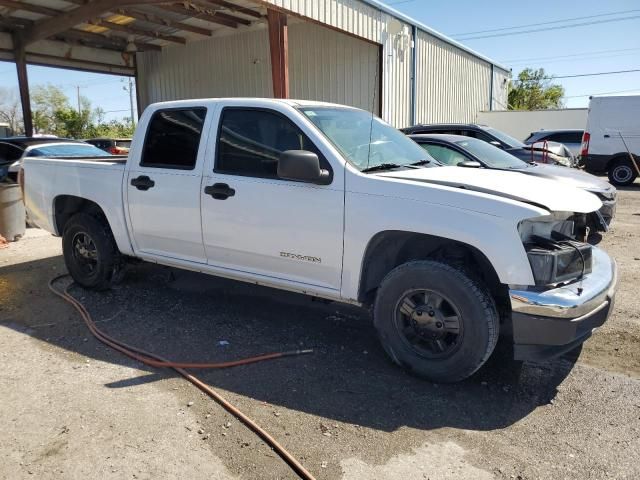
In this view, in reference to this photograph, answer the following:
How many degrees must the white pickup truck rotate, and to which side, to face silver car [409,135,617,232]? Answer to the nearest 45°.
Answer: approximately 90° to its left

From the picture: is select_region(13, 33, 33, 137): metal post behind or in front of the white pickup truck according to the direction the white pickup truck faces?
behind

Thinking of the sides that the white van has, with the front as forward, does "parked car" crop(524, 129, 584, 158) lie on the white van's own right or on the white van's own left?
on the white van's own left

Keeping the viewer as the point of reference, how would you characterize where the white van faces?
facing to the right of the viewer

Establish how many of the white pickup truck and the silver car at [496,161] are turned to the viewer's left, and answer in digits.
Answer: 0

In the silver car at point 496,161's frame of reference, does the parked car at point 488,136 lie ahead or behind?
behind

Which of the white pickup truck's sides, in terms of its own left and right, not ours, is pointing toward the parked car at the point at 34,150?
back
